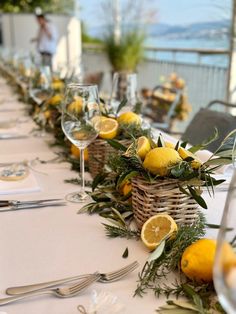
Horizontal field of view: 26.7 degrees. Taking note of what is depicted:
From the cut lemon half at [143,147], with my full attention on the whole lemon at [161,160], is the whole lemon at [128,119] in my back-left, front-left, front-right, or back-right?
back-left

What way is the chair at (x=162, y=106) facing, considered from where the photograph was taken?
facing the viewer and to the left of the viewer

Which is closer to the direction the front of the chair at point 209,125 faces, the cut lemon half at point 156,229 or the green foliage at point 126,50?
the cut lemon half

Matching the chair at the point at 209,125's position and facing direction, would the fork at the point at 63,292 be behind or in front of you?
in front

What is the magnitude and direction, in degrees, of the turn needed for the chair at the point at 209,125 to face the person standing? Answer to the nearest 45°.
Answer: approximately 90° to its right

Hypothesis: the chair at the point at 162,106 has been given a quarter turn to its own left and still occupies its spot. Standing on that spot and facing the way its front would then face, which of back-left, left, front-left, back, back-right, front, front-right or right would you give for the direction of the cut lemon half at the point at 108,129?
front-right

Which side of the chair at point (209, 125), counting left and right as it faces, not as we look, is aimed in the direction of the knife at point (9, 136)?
front

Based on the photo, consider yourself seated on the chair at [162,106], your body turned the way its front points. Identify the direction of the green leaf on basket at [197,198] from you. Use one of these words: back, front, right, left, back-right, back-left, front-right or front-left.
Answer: front-left

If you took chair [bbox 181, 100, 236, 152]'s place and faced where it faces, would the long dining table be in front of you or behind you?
in front

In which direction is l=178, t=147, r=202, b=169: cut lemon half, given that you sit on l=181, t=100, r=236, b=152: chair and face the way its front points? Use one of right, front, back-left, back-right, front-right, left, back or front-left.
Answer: front-left

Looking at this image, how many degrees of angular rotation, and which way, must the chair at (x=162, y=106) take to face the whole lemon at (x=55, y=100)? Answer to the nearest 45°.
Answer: approximately 45° to its left

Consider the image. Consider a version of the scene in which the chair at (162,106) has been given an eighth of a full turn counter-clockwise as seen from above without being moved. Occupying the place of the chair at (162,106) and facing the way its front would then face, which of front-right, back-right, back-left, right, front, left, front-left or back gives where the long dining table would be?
front

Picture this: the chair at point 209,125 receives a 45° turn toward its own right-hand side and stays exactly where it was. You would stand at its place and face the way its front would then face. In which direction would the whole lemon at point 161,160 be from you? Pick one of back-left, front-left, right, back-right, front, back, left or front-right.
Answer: left

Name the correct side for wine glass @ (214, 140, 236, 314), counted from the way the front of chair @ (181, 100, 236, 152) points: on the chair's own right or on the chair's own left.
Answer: on the chair's own left

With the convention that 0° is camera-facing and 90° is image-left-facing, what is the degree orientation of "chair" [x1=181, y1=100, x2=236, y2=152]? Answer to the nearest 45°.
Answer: approximately 45°

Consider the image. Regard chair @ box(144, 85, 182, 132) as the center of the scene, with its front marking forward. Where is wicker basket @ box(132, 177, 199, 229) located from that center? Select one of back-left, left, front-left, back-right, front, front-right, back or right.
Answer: front-left

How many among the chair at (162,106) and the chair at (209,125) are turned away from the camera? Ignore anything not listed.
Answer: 0

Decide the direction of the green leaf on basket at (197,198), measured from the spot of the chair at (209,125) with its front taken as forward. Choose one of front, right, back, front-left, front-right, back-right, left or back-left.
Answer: front-left
